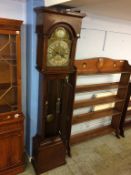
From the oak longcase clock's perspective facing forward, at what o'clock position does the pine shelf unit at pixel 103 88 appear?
The pine shelf unit is roughly at 9 o'clock from the oak longcase clock.

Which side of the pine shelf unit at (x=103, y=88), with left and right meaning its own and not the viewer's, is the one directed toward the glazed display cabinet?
right

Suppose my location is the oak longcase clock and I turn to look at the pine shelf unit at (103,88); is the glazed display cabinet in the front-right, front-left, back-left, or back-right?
back-left

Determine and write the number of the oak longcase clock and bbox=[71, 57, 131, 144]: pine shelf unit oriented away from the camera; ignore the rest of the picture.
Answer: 0

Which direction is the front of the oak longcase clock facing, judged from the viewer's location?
facing the viewer and to the right of the viewer
